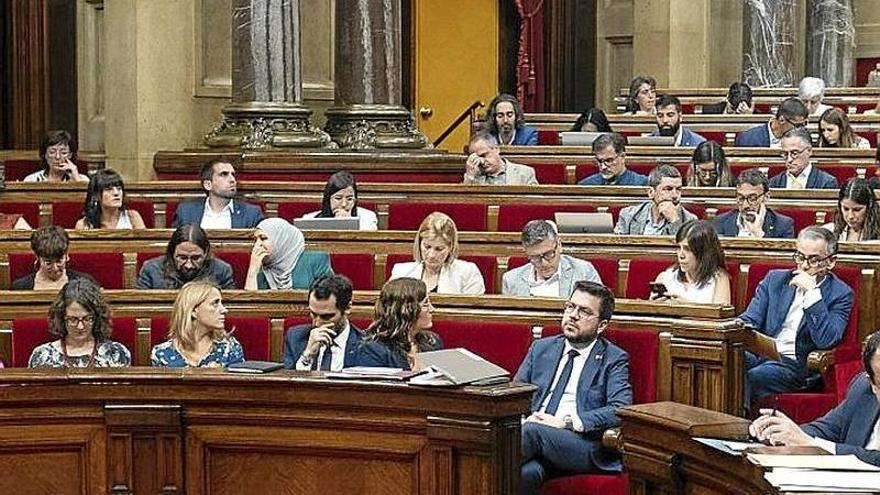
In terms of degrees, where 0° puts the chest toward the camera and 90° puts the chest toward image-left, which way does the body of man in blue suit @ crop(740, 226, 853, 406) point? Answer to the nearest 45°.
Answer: approximately 45°

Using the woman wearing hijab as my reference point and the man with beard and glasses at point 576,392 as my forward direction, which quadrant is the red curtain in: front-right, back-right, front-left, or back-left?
back-left

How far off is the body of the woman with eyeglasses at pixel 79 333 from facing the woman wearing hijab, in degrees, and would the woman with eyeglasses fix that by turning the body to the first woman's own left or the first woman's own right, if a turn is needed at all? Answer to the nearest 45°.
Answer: approximately 135° to the first woman's own left

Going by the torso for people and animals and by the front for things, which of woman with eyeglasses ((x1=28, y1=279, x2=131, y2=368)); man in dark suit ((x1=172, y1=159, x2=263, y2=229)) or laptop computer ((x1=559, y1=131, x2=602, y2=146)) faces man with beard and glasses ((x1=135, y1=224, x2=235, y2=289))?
the man in dark suit

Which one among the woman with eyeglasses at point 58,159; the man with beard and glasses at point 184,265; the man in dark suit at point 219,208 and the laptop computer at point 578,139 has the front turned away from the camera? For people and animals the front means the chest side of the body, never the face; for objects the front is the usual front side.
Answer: the laptop computer

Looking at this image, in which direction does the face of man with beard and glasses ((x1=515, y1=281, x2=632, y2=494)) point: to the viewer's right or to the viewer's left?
to the viewer's left

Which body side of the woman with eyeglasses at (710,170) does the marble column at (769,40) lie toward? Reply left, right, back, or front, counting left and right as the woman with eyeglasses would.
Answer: back

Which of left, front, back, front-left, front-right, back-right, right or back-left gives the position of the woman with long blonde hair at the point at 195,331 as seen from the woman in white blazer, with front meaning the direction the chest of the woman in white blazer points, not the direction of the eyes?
front-right
